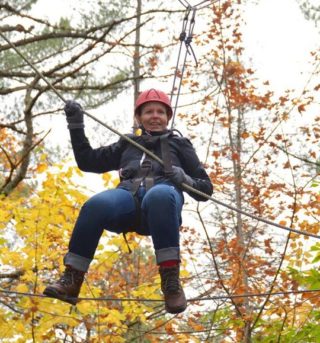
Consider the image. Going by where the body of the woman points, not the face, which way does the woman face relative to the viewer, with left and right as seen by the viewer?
facing the viewer
